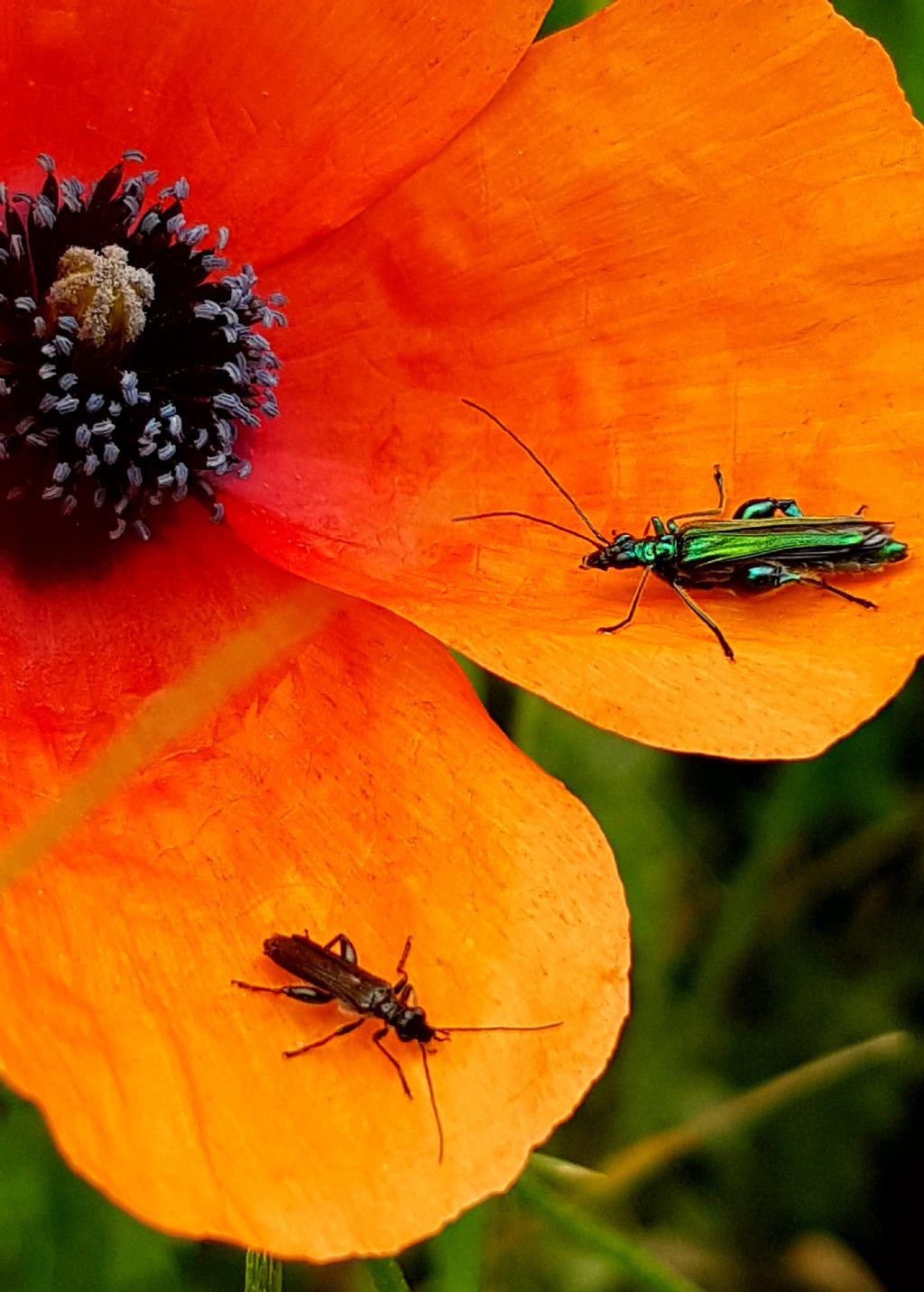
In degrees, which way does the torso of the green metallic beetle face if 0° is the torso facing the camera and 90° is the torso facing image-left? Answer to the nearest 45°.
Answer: approximately 90°
